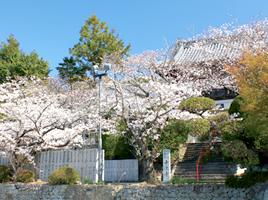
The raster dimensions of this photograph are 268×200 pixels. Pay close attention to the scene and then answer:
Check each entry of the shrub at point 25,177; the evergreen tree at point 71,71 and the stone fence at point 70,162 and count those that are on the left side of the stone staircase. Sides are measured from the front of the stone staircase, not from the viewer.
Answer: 0

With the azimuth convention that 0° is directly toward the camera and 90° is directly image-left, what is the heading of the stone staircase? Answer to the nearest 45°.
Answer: approximately 0°

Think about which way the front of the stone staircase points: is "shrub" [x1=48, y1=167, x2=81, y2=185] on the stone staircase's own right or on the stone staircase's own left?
on the stone staircase's own right

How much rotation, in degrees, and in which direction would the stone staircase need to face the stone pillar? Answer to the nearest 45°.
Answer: approximately 45° to its right

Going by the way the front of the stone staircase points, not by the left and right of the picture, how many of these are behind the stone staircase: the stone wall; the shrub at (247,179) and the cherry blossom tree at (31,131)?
0

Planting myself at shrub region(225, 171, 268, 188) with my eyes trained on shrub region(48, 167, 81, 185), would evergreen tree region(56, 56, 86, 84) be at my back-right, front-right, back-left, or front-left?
front-right

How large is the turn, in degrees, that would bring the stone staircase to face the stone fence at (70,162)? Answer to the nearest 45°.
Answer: approximately 45° to its right

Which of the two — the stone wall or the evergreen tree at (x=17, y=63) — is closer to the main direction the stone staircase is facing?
the stone wall

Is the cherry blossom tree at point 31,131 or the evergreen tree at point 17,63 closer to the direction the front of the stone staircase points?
the cherry blossom tree

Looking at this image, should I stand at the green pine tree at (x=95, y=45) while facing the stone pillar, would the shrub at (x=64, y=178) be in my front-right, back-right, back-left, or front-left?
front-right

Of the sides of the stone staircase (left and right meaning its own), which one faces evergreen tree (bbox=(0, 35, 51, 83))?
right

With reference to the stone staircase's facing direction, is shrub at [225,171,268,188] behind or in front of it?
in front

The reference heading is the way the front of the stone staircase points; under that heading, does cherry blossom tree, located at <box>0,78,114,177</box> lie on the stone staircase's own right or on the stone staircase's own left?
on the stone staircase's own right
